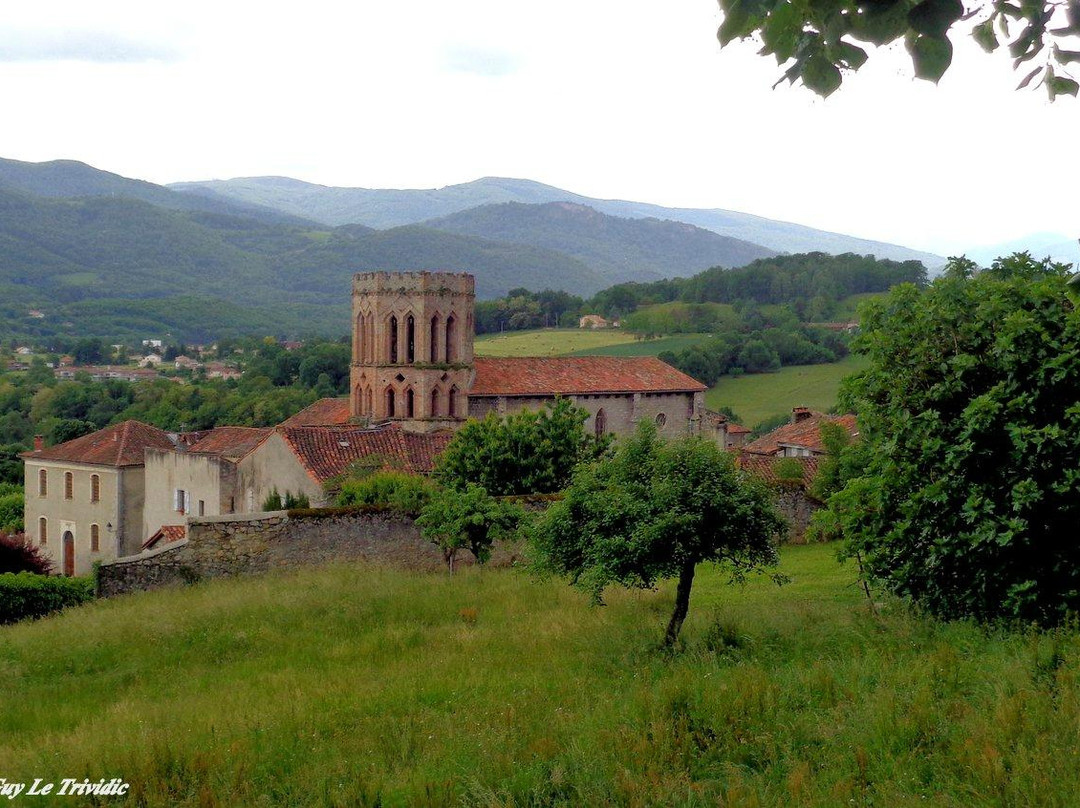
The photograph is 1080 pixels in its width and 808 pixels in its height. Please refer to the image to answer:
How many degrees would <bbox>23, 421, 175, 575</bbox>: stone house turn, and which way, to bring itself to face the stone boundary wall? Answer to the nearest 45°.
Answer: approximately 45° to its left

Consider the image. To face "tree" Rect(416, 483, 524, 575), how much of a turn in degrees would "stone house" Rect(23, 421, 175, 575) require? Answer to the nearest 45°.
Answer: approximately 45° to its left

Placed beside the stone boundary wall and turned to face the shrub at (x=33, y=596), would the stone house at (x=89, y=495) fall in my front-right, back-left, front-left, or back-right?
front-right

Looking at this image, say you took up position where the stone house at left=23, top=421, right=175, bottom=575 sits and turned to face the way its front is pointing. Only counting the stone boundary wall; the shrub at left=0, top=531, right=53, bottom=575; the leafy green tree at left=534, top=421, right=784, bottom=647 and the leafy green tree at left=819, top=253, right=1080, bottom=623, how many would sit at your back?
0

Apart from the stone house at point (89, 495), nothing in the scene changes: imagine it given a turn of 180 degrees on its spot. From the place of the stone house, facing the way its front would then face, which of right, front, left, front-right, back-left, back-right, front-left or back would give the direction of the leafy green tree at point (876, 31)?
back-right

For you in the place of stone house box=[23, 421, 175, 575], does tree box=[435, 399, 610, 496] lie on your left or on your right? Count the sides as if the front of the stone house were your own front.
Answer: on your left

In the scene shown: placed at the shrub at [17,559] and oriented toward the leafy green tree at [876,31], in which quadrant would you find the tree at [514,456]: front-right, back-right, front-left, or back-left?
front-left

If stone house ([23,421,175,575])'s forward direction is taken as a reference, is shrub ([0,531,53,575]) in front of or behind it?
in front

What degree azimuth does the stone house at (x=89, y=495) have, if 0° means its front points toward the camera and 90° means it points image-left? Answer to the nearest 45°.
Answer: approximately 45°

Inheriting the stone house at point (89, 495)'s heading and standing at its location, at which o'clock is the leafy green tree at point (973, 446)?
The leafy green tree is roughly at 10 o'clock from the stone house.

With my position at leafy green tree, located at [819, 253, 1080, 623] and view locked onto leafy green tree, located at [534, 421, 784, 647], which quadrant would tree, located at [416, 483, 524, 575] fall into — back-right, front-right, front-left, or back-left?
front-right

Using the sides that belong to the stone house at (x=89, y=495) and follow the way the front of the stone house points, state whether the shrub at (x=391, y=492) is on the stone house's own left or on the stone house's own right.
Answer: on the stone house's own left

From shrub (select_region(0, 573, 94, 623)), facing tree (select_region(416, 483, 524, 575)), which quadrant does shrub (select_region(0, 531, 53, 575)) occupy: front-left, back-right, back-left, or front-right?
back-left
